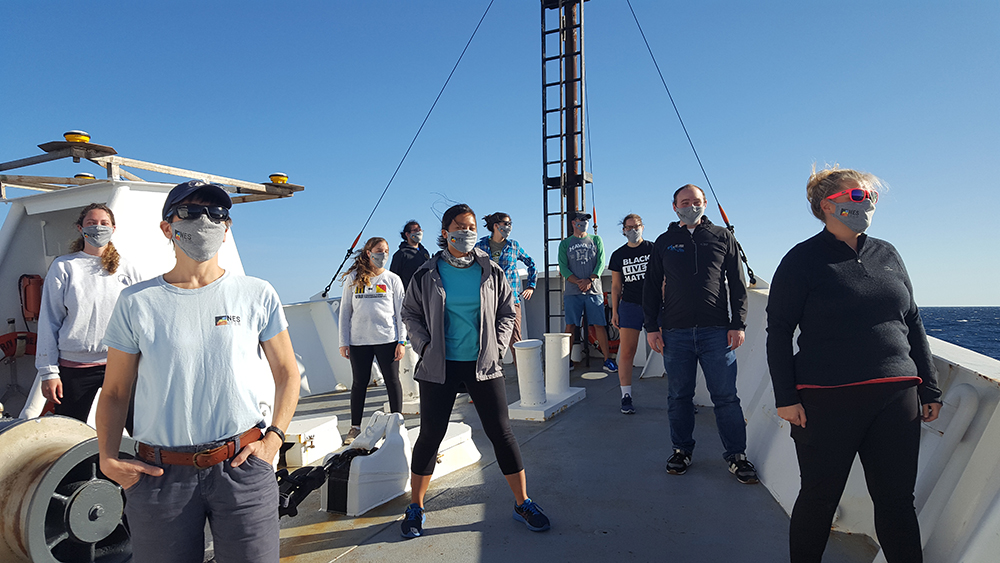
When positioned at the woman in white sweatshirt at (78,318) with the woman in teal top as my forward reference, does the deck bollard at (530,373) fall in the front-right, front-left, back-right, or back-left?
front-left

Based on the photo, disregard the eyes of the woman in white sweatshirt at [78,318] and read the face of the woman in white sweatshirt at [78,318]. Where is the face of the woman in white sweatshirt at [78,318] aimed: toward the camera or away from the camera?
toward the camera

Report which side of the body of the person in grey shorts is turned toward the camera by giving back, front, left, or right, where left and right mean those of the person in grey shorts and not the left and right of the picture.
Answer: front

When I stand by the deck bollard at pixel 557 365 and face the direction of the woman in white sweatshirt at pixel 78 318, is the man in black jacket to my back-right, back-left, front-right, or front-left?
front-left

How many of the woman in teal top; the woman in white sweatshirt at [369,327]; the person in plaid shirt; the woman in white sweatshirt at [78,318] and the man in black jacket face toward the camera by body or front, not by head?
5

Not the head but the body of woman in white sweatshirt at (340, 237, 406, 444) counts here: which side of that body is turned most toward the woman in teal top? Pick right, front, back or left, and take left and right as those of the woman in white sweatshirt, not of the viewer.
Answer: front

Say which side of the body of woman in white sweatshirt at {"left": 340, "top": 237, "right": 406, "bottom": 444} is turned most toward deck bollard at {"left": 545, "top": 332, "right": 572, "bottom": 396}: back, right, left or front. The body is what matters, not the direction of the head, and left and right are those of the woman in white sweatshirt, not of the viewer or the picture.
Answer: left

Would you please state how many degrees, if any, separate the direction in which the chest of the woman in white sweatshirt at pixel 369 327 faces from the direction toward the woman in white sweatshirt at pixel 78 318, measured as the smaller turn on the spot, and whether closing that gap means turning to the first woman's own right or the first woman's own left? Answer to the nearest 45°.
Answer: approximately 45° to the first woman's own right

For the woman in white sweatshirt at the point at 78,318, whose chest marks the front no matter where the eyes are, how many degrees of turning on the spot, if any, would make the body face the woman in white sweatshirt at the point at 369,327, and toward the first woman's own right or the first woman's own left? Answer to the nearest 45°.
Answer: approximately 90° to the first woman's own left

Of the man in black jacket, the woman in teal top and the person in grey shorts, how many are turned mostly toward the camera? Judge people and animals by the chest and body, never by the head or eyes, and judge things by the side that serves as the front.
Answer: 3

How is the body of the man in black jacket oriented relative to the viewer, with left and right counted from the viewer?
facing the viewer

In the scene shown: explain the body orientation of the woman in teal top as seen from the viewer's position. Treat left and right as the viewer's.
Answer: facing the viewer
